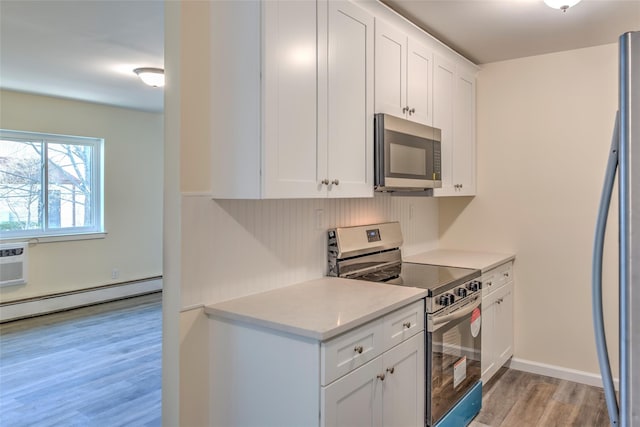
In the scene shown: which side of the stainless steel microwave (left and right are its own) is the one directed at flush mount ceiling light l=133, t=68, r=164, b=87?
back

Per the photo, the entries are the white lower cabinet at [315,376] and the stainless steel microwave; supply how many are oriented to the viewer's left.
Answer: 0

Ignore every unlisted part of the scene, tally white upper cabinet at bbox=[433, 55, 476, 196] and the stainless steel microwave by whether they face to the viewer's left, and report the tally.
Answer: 0

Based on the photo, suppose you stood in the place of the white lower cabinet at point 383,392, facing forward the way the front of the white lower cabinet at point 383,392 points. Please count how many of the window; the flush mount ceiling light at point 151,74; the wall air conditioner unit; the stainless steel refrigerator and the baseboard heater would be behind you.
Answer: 4

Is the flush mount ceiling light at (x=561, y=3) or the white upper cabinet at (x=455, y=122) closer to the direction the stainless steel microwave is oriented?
the flush mount ceiling light

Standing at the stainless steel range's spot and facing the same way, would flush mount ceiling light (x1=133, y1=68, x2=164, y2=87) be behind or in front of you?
behind

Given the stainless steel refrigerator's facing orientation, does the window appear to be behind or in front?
in front

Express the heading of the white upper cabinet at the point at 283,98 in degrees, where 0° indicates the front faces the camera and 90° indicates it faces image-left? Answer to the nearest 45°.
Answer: approximately 315°

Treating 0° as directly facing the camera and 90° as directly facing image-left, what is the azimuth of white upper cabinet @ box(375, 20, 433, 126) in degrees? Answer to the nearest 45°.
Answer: approximately 315°

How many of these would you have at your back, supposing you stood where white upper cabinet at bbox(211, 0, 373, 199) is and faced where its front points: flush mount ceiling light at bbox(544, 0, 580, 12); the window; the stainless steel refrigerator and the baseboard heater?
2

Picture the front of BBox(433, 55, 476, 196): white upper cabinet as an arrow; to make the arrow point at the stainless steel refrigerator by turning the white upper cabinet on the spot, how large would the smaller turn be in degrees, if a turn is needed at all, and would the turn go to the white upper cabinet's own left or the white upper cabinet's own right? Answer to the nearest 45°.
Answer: approximately 45° to the white upper cabinet's own right

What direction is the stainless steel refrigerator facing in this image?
to the viewer's left
